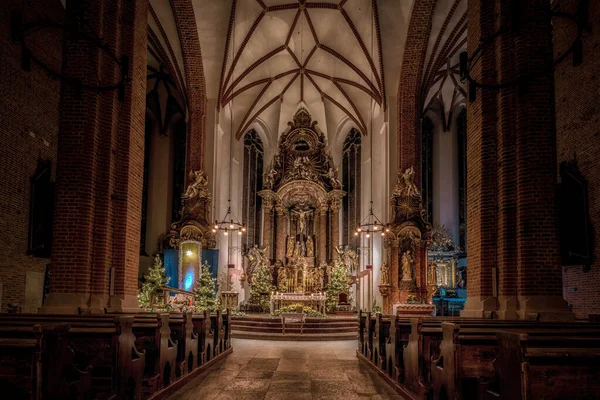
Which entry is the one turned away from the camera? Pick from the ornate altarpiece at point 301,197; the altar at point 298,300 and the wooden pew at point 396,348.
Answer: the wooden pew

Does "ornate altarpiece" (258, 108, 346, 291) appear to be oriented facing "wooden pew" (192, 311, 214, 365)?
yes

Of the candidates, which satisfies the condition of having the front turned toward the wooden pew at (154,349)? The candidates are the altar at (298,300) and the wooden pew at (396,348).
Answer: the altar

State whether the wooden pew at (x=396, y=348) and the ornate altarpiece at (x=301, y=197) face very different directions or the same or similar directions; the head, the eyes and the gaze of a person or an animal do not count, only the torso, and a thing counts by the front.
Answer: very different directions

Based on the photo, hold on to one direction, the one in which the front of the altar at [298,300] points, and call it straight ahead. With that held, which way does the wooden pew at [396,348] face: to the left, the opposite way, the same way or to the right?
the opposite way

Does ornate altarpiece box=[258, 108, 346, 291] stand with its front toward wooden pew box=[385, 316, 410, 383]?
yes

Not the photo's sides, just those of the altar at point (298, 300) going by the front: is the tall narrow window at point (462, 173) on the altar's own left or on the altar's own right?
on the altar's own left

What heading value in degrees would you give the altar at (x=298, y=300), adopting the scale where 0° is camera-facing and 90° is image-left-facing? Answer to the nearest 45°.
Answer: approximately 0°

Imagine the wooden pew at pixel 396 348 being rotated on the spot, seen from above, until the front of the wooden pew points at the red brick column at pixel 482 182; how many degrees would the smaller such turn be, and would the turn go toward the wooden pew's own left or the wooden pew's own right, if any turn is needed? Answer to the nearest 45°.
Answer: approximately 45° to the wooden pew's own right

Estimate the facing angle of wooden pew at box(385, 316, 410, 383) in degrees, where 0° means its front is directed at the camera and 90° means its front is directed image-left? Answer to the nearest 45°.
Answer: approximately 180°

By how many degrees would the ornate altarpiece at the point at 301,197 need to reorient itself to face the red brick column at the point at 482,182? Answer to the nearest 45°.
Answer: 0° — it already faces it
